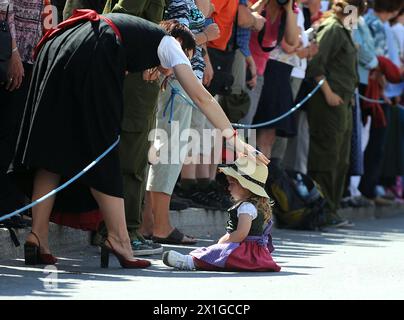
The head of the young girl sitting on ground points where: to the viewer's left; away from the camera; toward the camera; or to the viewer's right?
to the viewer's left

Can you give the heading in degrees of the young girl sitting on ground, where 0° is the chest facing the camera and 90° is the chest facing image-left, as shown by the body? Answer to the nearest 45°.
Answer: approximately 90°
